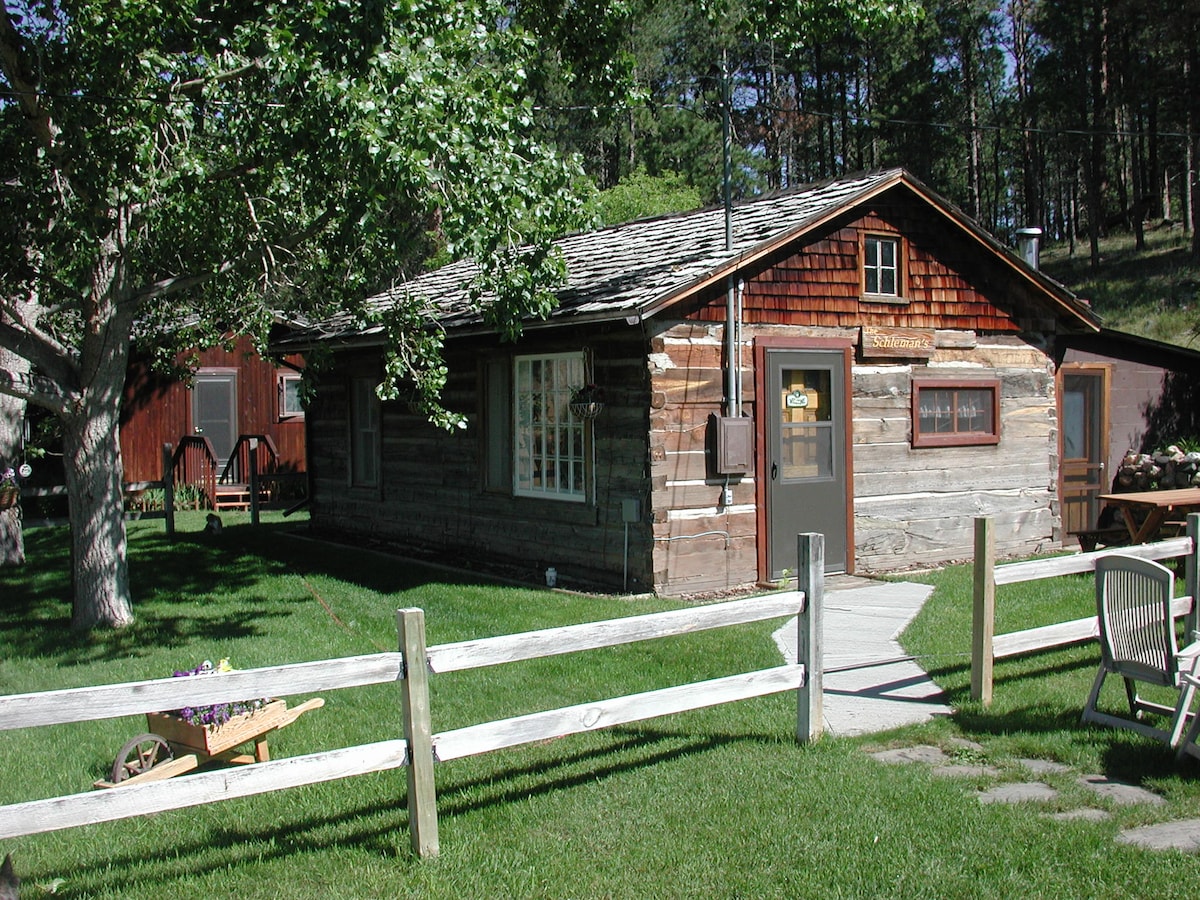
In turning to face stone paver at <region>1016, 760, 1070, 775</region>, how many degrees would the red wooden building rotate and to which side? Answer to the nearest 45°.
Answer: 0° — it already faces it

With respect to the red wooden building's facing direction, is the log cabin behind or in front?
in front

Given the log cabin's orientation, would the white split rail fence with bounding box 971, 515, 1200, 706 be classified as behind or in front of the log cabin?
in front

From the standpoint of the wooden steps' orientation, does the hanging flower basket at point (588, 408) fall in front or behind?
in front

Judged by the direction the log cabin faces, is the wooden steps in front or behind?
behind

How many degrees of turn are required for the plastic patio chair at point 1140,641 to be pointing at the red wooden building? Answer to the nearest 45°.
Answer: approximately 90° to its left

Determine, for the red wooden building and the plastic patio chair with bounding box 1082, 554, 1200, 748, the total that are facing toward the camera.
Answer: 1

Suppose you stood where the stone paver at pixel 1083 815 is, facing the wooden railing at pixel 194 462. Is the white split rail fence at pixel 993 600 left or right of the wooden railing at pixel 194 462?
right

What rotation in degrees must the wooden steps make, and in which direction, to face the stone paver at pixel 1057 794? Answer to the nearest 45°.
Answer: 0° — it already faces it

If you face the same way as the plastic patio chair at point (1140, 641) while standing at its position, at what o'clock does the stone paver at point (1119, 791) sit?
The stone paver is roughly at 5 o'clock from the plastic patio chair.

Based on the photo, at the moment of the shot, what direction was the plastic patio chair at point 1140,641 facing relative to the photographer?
facing away from the viewer and to the right of the viewer

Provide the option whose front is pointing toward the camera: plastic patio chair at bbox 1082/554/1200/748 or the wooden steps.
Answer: the wooden steps

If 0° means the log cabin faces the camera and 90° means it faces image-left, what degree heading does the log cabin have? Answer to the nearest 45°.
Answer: approximately 315°

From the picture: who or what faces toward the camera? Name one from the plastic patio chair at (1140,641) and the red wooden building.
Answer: the red wooden building

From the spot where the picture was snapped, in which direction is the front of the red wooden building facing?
facing the viewer

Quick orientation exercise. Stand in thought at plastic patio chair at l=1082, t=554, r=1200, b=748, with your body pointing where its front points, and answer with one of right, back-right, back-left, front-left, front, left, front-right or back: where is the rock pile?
front-left

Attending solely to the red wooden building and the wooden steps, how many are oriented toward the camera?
2
